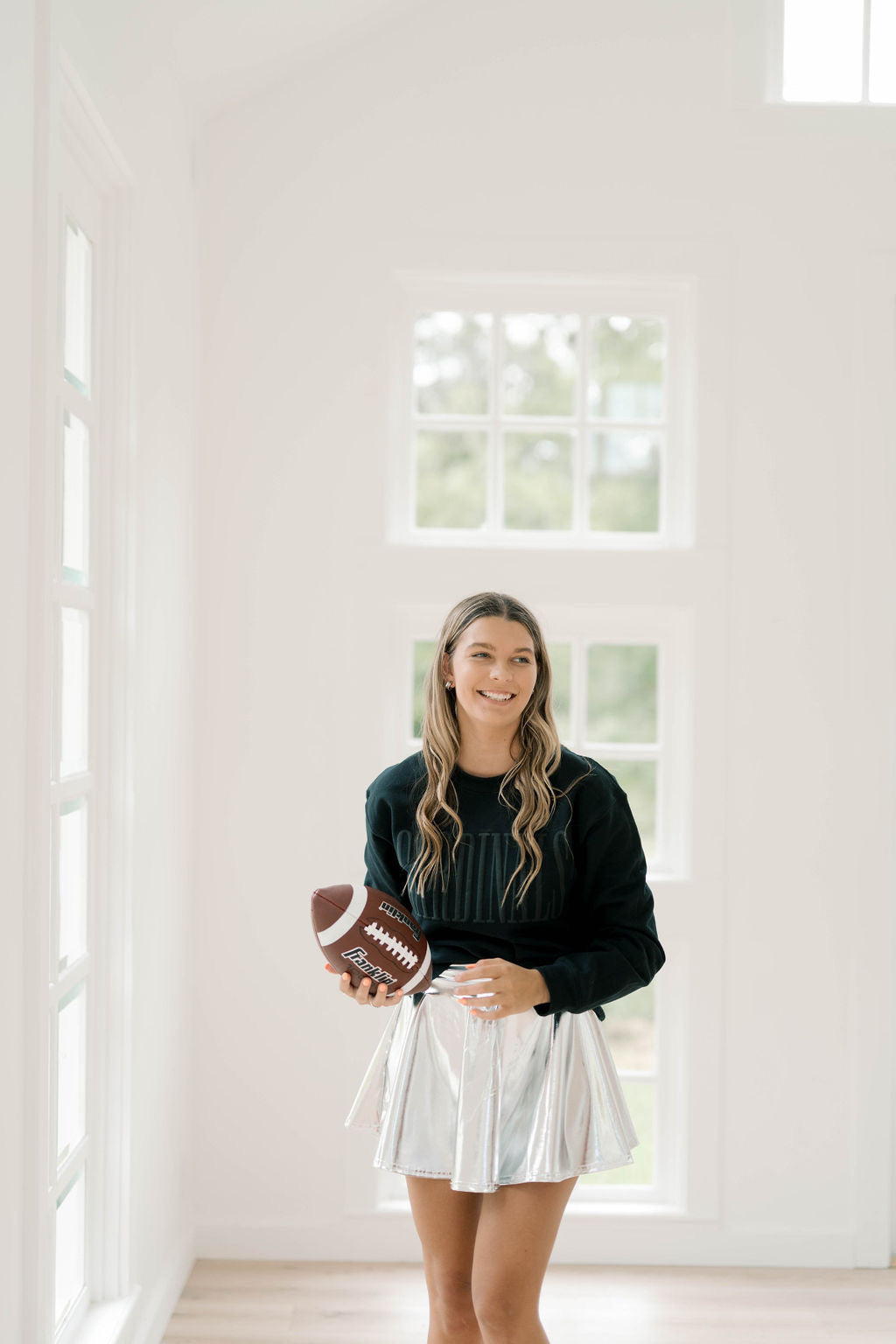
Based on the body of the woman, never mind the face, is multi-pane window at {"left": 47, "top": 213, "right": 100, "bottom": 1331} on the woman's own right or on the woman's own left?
on the woman's own right

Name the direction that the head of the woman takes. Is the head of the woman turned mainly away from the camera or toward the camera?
toward the camera

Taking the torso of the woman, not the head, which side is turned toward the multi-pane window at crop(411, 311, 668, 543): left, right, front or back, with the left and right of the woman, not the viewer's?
back

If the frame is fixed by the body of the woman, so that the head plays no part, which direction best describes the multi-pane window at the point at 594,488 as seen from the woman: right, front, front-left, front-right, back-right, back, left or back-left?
back

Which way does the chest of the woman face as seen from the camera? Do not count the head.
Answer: toward the camera
